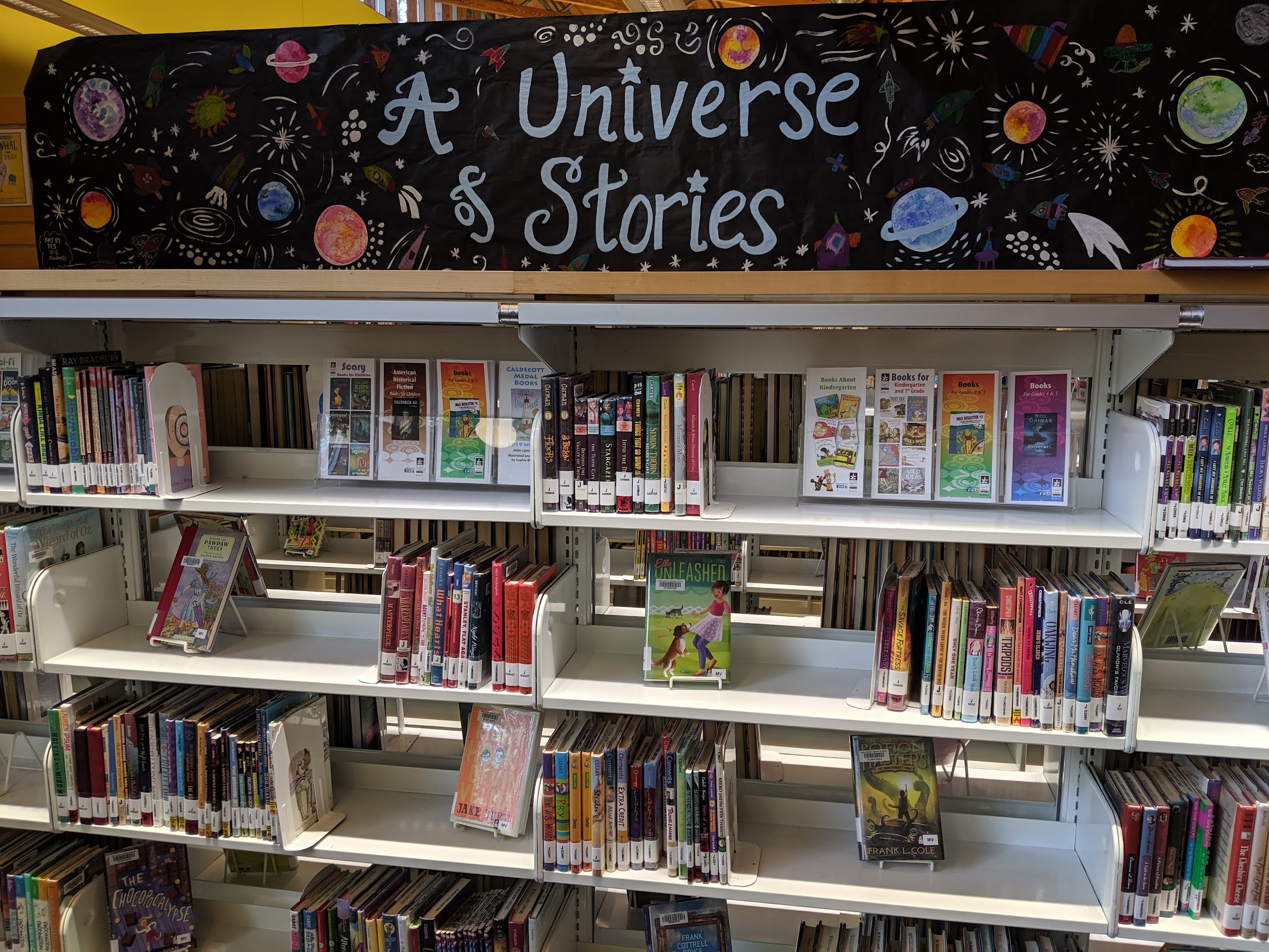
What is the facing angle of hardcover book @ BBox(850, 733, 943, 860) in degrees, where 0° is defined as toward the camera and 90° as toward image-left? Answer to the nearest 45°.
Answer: approximately 0°

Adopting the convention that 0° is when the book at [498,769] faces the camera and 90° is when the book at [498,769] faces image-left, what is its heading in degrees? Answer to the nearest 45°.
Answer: approximately 0°

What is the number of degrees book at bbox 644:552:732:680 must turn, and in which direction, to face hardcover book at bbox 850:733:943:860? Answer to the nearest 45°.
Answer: approximately 90° to its left

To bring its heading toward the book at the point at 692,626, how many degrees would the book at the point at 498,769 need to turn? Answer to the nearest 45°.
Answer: approximately 90° to its left

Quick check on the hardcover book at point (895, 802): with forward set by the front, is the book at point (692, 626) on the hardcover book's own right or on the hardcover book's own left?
on the hardcover book's own right
